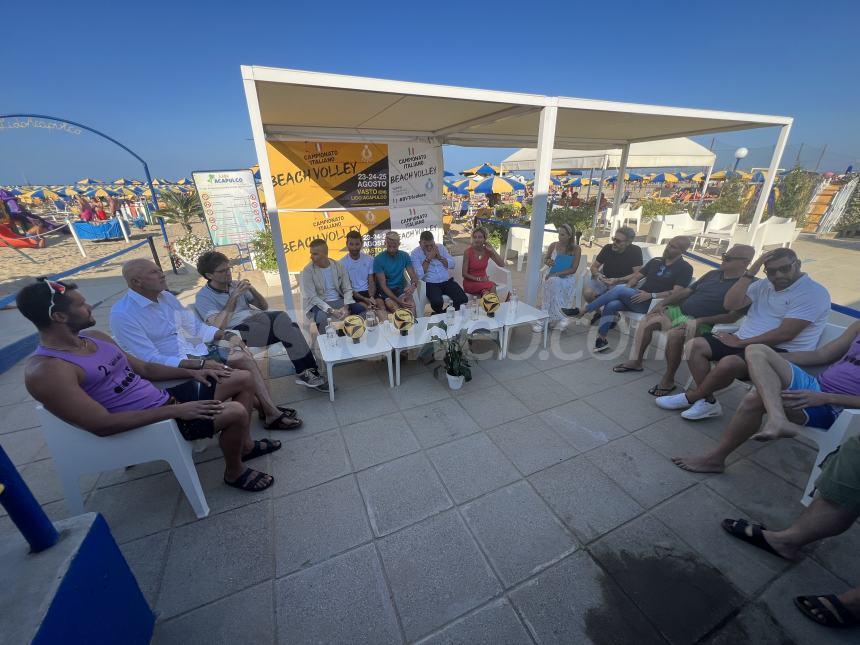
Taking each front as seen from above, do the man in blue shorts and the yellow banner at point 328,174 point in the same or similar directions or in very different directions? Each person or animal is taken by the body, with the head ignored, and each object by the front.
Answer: very different directions

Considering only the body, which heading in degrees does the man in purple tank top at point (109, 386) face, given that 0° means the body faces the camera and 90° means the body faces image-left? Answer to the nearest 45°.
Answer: approximately 270°

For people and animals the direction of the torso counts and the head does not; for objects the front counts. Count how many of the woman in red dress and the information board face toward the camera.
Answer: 2

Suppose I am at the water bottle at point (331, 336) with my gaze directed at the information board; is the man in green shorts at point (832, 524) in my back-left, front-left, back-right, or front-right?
back-right

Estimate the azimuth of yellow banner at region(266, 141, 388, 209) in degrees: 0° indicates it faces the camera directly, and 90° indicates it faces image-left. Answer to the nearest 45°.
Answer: approximately 0°

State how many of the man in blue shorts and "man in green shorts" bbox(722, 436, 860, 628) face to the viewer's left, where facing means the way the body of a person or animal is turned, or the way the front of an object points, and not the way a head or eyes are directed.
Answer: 2

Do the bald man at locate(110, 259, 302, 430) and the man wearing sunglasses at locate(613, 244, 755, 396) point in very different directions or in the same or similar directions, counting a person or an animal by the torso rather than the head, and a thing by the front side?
very different directions

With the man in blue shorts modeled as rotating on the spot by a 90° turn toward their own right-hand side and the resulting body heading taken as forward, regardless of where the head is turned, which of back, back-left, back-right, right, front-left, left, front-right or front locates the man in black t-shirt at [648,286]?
front-left

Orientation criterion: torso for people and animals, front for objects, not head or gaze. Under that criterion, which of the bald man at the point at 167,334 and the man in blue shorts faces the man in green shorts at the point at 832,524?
the bald man

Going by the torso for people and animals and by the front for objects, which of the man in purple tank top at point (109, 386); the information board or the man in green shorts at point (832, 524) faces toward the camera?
the information board

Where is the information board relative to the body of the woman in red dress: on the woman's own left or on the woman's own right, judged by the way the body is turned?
on the woman's own right

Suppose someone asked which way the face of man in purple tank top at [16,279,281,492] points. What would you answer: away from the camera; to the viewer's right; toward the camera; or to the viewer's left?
to the viewer's right

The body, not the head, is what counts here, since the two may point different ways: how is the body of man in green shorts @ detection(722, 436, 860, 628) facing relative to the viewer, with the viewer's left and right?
facing to the left of the viewer
